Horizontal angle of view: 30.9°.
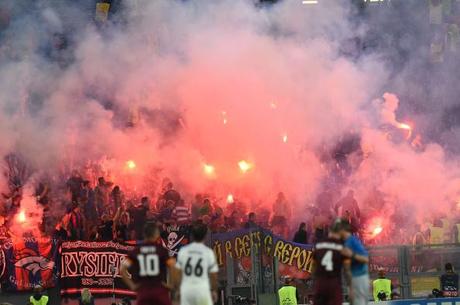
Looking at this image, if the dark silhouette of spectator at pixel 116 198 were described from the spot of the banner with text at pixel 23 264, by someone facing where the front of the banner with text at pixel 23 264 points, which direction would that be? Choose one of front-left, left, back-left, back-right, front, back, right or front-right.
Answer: back-left

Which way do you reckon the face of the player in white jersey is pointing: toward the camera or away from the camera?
away from the camera

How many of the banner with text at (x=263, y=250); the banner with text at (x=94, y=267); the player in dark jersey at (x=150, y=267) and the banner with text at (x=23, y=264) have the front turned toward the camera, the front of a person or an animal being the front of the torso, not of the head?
3

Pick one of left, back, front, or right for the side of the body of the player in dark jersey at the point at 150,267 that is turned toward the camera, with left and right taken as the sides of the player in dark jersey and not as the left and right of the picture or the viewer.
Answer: back

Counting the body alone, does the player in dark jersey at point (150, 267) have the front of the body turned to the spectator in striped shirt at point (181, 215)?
yes

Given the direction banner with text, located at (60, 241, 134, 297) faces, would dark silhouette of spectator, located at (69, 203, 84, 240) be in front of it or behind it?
behind

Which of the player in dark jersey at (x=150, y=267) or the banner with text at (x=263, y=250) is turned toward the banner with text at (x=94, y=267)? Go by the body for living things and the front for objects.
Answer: the player in dark jersey

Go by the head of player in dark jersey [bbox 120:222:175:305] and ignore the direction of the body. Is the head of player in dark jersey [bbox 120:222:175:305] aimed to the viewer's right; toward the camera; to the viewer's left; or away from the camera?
away from the camera

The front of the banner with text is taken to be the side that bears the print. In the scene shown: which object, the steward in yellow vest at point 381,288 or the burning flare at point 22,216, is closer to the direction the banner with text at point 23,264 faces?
the steward in yellow vest

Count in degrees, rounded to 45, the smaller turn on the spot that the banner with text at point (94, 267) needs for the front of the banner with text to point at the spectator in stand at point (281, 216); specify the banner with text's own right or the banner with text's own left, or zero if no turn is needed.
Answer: approximately 135° to the banner with text's own left

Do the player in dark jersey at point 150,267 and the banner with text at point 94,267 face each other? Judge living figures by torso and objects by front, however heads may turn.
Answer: yes
